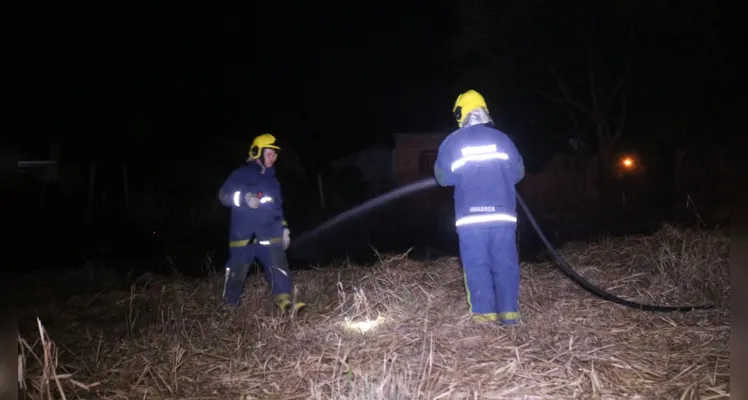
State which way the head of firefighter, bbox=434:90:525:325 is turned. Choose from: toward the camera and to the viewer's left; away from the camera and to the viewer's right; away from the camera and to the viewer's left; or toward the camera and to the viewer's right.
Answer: away from the camera and to the viewer's left

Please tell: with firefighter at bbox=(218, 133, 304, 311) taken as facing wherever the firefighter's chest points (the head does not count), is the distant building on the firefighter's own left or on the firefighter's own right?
on the firefighter's own left

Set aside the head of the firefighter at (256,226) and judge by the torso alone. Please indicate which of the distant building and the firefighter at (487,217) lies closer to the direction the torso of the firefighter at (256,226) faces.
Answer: the firefighter

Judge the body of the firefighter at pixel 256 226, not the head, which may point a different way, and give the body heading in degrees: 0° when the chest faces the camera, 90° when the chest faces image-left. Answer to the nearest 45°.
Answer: approximately 315°
